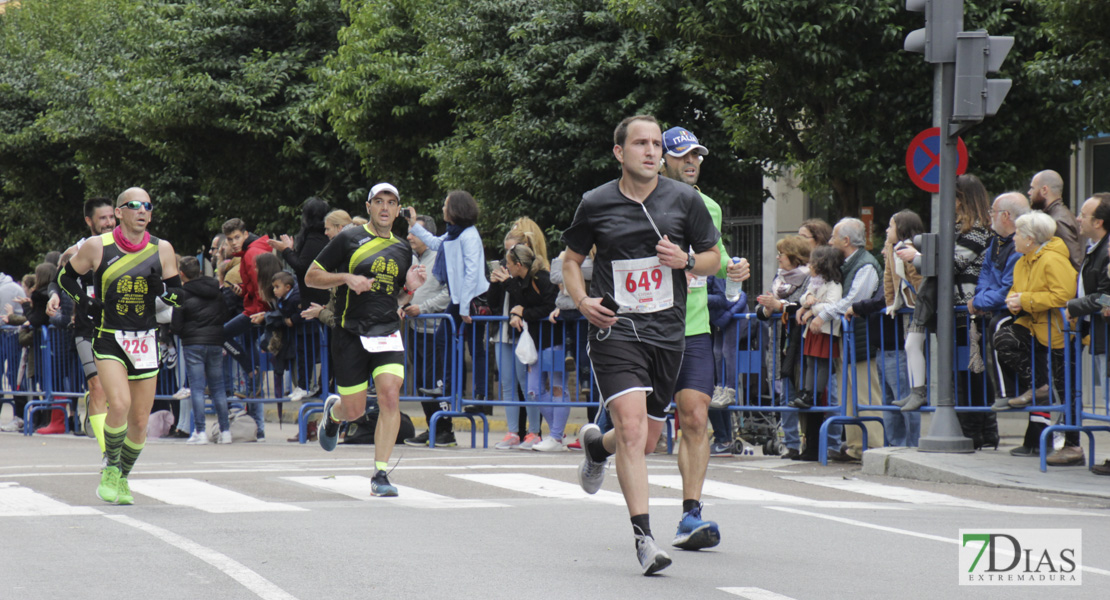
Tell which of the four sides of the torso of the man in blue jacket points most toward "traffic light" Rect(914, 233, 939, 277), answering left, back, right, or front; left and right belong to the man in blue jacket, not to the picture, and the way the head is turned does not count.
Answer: front

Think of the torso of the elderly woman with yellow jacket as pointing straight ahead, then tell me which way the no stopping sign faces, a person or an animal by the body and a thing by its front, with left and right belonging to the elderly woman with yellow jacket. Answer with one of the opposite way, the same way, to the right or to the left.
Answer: to the left

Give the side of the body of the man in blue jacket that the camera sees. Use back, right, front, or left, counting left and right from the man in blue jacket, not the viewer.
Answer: left

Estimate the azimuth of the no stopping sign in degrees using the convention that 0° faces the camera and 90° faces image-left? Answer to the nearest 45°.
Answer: approximately 0°

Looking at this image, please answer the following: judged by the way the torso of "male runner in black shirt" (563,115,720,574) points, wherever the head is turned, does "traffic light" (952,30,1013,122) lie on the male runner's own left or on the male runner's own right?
on the male runner's own left

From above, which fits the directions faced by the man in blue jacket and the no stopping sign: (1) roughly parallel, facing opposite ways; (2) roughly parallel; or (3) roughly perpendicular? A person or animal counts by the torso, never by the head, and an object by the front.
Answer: roughly perpendicular

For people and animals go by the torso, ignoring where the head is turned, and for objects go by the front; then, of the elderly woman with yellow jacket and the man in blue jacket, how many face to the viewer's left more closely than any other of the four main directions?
2
